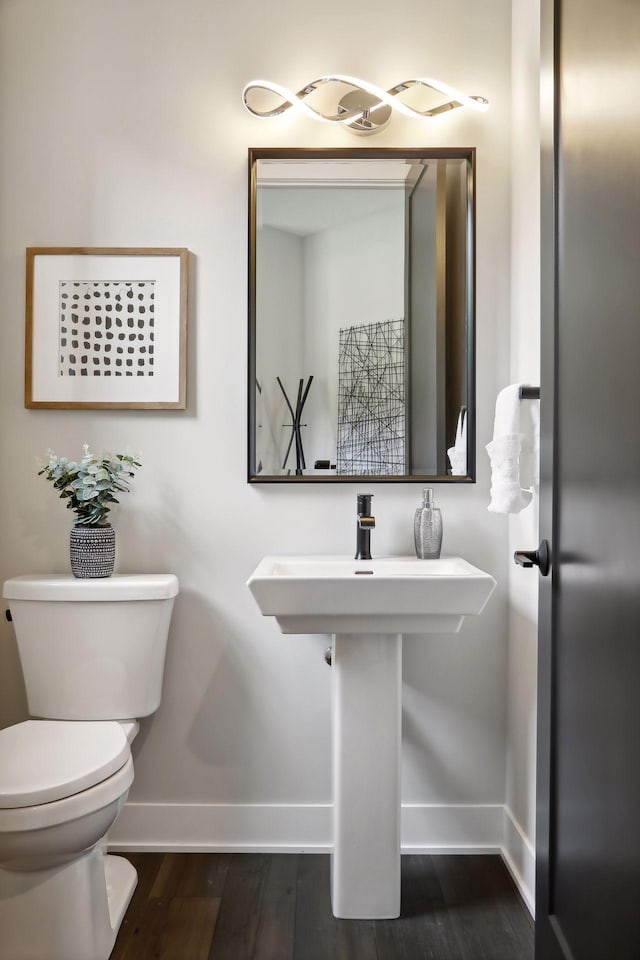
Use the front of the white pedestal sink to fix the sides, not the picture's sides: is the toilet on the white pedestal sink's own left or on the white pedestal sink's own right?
on the white pedestal sink's own right

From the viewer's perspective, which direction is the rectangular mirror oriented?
toward the camera

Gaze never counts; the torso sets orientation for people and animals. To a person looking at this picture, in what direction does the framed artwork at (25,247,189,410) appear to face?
facing the viewer

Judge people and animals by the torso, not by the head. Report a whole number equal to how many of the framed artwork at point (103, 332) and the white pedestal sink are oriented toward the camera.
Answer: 2

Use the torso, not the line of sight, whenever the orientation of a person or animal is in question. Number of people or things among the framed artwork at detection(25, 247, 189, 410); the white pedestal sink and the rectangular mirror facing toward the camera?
3

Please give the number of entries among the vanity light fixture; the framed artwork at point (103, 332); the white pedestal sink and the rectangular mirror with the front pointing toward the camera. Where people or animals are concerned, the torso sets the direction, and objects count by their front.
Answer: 4

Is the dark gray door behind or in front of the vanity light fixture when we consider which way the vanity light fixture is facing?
in front

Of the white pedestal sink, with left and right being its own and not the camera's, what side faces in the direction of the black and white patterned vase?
right

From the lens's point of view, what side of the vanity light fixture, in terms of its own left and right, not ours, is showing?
front
